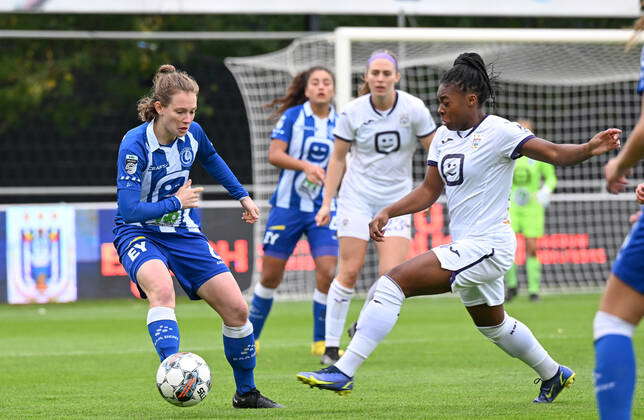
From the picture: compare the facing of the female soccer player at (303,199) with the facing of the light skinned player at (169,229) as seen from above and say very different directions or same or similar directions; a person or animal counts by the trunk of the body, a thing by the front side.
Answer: same or similar directions

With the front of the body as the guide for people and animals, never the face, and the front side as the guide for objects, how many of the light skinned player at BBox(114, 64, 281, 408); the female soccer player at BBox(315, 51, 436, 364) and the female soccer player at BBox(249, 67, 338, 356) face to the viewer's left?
0

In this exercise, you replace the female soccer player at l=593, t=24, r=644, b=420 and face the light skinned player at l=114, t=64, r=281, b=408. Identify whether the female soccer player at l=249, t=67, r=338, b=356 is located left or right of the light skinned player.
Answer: right

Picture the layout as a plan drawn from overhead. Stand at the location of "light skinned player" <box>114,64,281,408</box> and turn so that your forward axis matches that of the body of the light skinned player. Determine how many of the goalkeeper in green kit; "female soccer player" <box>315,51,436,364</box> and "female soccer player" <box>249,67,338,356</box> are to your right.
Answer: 0

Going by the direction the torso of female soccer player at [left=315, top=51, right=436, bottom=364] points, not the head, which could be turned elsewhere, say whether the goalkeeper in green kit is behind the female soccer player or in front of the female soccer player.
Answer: behind

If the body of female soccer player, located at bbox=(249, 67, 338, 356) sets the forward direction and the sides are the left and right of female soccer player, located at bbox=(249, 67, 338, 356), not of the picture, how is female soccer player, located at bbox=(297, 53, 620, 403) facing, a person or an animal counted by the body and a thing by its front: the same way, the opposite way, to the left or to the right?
to the right

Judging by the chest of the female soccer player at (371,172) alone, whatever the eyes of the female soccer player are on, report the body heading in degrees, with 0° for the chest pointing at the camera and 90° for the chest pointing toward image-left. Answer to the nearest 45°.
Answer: approximately 0°

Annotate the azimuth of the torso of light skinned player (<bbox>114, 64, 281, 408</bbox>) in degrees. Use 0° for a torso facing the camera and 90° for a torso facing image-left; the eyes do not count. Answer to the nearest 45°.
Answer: approximately 315°

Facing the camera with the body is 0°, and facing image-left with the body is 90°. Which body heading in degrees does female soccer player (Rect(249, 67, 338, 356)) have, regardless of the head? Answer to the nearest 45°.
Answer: approximately 315°

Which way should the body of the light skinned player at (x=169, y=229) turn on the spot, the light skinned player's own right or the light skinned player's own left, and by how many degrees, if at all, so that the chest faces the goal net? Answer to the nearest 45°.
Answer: approximately 90° to the light skinned player's own left

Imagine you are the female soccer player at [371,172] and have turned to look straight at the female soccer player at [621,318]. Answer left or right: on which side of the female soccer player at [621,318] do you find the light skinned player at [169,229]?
right

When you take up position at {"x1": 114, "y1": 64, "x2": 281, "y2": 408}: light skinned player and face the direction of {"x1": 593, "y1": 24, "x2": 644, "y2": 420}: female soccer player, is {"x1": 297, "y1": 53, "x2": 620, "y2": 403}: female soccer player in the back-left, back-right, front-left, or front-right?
front-left

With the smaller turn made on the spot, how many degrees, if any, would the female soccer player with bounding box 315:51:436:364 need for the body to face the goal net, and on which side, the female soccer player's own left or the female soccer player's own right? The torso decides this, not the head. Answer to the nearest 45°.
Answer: approximately 180°

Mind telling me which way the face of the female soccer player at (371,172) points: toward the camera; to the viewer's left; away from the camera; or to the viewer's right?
toward the camera

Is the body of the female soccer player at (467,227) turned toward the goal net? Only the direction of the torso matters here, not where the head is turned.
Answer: no

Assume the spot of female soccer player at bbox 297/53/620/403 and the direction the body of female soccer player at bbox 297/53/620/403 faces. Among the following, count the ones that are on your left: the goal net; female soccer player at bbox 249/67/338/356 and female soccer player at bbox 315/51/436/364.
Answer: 0

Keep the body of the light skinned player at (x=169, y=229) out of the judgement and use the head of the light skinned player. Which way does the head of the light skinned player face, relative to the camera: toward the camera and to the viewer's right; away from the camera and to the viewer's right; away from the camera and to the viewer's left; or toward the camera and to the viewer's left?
toward the camera and to the viewer's right

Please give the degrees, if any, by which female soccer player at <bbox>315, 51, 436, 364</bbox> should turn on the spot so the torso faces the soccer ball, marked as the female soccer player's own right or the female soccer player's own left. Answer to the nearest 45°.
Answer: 0° — they already face it

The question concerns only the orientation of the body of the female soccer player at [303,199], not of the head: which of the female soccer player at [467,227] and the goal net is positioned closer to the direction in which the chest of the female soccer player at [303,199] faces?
the female soccer player

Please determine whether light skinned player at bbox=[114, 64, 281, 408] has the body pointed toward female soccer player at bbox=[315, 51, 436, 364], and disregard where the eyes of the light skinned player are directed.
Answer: no

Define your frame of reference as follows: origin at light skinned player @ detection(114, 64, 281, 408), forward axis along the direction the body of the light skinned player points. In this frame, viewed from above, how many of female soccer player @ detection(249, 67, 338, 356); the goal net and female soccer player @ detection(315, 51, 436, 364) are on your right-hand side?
0
